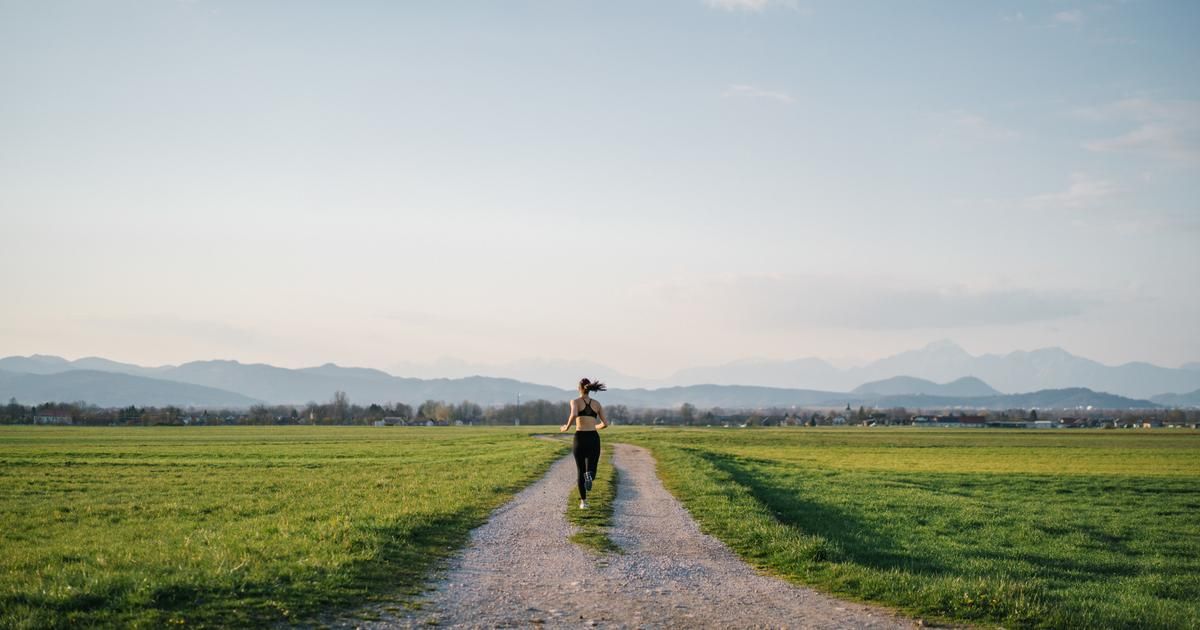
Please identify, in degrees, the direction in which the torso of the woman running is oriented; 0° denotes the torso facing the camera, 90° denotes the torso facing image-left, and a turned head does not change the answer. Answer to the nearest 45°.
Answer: approximately 180°
